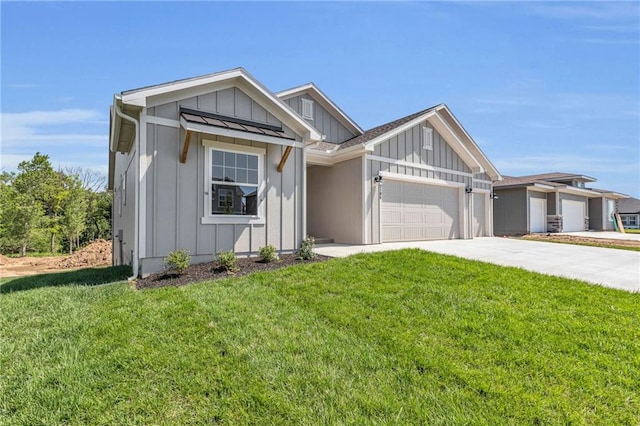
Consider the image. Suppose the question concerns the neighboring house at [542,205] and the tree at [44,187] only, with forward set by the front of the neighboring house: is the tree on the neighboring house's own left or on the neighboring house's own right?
on the neighboring house's own right

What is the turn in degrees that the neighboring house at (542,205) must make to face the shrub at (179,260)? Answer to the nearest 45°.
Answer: approximately 45° to its right

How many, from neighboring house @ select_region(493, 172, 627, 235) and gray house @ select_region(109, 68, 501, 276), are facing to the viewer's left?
0

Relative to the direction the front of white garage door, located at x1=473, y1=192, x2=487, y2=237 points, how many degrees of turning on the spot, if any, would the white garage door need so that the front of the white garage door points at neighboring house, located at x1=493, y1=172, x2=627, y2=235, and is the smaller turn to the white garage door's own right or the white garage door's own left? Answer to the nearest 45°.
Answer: approximately 90° to the white garage door's own left

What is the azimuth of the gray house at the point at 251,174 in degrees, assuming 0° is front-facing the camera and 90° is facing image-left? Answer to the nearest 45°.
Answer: approximately 315°

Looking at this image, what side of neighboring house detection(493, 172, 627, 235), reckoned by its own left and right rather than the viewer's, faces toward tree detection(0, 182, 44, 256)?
right

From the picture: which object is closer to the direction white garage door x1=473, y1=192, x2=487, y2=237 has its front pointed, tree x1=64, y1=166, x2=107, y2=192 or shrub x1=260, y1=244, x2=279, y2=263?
the shrub

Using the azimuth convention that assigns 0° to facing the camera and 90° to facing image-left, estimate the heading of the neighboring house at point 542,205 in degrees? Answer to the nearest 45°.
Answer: approximately 315°

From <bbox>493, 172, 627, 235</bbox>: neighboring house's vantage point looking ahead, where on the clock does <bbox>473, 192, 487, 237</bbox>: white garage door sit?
The white garage door is roughly at 2 o'clock from the neighboring house.

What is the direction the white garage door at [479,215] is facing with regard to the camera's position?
facing the viewer and to the right of the viewer
